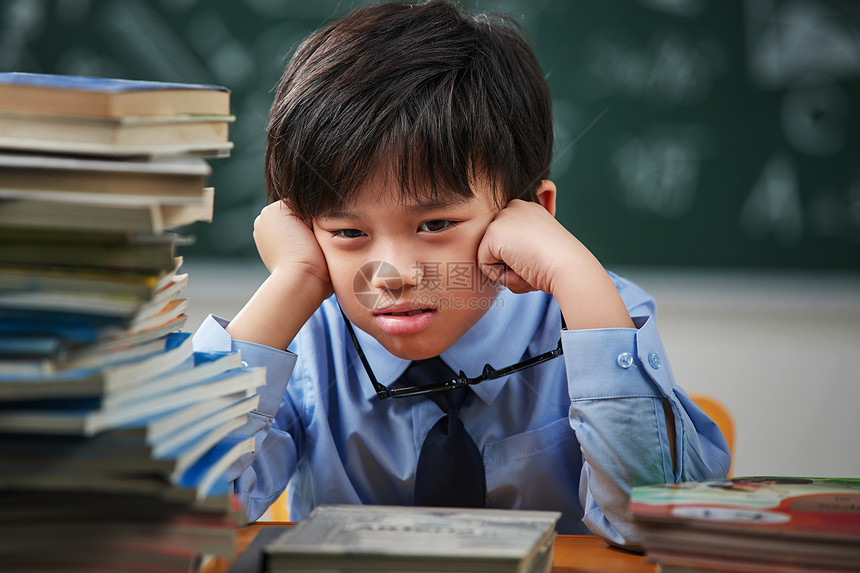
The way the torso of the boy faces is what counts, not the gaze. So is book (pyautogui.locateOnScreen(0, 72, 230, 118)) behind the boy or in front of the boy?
in front

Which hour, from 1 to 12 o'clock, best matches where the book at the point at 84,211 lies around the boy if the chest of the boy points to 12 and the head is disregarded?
The book is roughly at 1 o'clock from the boy.

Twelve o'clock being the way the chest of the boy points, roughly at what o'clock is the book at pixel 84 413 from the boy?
The book is roughly at 1 o'clock from the boy.

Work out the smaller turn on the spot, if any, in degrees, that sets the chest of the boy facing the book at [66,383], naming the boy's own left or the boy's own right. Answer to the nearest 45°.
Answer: approximately 45° to the boy's own right

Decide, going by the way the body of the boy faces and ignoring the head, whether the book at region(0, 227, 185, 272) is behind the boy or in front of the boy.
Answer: in front

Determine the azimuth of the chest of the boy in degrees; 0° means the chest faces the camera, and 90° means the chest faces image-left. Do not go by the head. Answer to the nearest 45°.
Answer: approximately 0°

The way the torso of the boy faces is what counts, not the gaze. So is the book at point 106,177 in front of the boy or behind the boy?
in front
